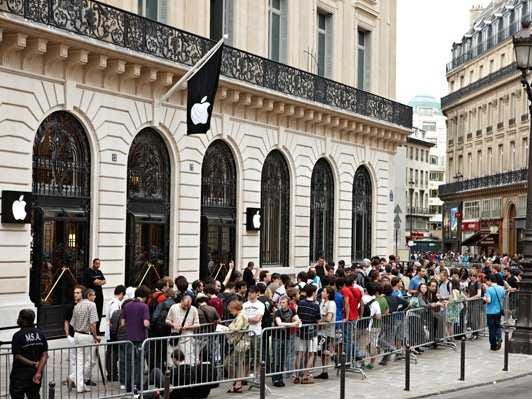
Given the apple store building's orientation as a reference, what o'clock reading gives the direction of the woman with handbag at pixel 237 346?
The woman with handbag is roughly at 1 o'clock from the apple store building.

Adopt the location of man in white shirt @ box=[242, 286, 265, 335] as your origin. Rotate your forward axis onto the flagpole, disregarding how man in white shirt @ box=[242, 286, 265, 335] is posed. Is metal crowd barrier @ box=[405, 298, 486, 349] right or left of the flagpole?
right

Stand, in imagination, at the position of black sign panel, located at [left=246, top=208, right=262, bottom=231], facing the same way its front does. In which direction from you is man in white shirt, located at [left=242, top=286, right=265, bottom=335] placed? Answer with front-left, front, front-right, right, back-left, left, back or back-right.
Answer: front-right

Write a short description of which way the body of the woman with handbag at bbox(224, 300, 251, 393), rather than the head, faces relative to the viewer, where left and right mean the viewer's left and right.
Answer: facing to the left of the viewer

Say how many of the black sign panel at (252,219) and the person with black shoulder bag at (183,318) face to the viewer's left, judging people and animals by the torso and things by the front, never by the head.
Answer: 0

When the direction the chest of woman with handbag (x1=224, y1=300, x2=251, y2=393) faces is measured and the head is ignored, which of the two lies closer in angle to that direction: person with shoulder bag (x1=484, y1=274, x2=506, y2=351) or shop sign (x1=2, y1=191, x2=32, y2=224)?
the shop sign

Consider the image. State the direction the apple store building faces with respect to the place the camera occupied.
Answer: facing the viewer and to the right of the viewer

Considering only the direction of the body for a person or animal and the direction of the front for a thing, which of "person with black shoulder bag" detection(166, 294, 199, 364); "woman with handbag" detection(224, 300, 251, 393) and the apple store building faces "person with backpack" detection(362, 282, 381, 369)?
the apple store building

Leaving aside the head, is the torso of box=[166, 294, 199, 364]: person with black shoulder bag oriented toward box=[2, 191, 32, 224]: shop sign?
no

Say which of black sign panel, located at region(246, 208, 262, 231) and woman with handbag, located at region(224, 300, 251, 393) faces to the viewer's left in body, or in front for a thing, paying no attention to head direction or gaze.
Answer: the woman with handbag

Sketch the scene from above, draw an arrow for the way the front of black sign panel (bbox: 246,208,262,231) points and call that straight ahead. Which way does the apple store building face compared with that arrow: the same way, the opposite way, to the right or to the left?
the same way

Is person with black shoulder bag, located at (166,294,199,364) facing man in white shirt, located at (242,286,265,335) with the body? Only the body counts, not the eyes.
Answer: no

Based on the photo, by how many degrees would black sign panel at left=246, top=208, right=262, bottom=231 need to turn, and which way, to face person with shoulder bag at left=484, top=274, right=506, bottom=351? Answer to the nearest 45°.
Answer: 0° — it already faces them
